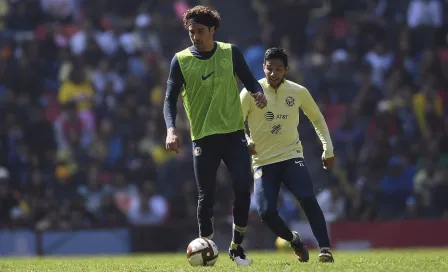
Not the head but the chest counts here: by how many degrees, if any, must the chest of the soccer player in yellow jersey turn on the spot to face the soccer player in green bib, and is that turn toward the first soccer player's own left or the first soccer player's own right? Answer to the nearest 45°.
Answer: approximately 45° to the first soccer player's own right

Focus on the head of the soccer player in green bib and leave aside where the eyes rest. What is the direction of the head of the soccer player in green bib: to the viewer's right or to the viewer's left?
to the viewer's left

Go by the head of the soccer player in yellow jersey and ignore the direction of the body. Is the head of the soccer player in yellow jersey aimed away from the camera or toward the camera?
toward the camera

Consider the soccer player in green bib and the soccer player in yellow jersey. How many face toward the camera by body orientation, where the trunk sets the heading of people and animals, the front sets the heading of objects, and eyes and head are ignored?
2

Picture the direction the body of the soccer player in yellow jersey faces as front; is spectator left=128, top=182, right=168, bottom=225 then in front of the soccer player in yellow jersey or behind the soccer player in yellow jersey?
behind

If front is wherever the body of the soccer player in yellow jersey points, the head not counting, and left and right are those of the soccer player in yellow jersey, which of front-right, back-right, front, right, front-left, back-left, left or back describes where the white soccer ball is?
front-right

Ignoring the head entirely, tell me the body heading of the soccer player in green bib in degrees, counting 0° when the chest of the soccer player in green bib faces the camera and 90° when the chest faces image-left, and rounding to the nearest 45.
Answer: approximately 0°

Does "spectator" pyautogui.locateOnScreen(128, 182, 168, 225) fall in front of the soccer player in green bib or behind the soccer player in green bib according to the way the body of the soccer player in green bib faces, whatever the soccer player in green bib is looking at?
behind

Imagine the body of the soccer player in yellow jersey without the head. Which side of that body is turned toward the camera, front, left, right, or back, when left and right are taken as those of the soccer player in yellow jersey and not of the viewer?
front

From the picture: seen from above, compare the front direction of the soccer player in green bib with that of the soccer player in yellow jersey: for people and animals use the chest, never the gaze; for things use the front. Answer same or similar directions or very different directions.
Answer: same or similar directions
